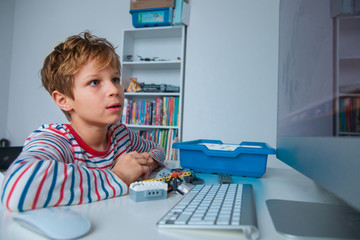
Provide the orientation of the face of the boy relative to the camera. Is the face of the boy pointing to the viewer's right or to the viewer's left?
to the viewer's right

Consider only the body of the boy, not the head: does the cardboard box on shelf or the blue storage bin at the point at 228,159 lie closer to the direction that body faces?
the blue storage bin

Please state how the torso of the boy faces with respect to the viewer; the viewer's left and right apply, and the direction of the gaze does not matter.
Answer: facing the viewer and to the right of the viewer

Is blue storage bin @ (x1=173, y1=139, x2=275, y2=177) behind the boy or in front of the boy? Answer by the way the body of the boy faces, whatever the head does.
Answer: in front

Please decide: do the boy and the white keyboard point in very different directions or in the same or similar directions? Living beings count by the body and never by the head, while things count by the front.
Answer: very different directions

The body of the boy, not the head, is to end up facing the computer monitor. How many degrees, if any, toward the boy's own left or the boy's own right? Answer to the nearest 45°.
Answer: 0° — they already face it

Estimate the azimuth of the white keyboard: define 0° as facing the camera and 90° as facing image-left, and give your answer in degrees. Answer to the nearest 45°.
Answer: approximately 90°

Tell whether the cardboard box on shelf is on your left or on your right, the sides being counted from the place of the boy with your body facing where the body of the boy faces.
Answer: on your left

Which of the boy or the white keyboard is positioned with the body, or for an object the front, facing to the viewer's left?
the white keyboard
